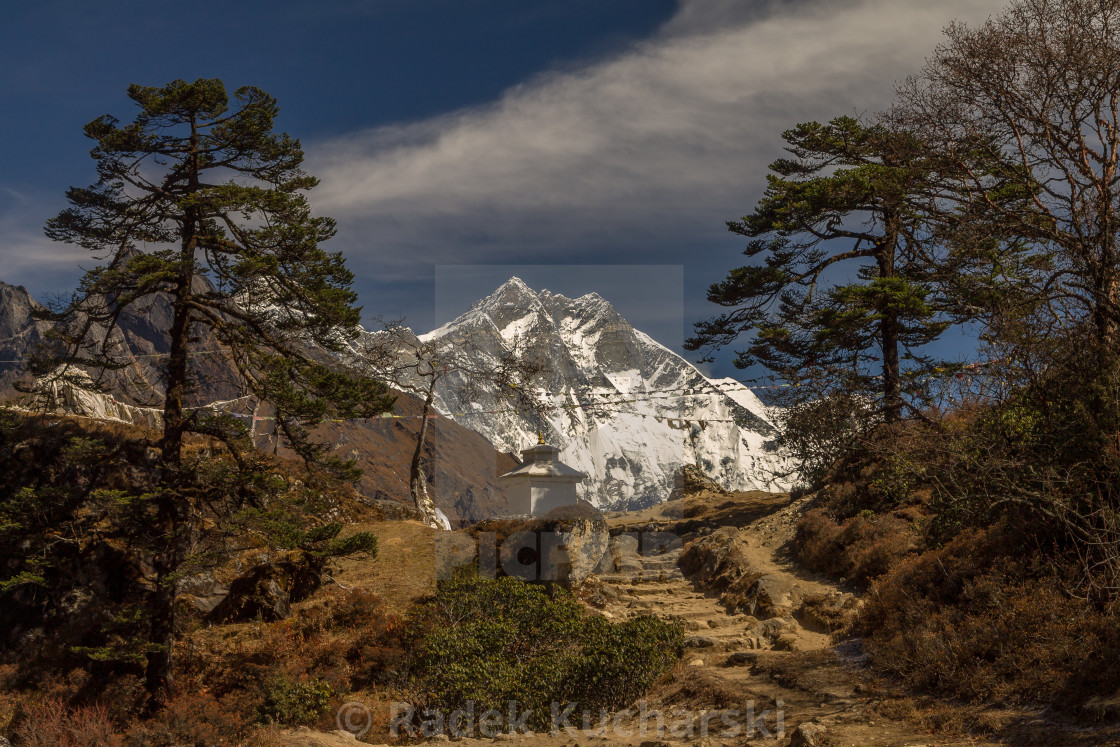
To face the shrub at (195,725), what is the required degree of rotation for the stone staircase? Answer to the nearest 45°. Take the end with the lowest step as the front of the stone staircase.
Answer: approximately 45° to its right

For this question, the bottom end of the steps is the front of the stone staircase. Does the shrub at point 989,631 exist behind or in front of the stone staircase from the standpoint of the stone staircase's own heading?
in front

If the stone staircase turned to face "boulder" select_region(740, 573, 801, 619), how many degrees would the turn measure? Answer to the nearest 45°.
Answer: approximately 45° to its left

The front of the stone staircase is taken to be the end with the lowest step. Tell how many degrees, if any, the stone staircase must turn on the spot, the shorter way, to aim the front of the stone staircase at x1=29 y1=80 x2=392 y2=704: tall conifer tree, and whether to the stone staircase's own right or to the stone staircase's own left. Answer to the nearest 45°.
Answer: approximately 45° to the stone staircase's own right

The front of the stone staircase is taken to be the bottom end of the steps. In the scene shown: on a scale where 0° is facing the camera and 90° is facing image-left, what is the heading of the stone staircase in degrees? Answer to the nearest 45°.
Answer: approximately 0°

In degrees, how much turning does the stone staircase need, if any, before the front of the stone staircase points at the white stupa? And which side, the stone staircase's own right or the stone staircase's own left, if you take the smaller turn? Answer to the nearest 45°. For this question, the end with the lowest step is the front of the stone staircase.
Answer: approximately 135° to the stone staircase's own right
